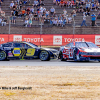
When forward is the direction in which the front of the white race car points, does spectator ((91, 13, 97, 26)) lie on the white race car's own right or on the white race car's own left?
on the white race car's own left

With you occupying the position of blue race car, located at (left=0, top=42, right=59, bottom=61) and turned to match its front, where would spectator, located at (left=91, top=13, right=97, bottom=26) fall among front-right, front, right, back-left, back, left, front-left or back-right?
front-left

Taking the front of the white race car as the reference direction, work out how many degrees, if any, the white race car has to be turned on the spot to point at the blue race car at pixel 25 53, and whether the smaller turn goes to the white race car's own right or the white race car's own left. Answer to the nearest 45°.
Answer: approximately 135° to the white race car's own right

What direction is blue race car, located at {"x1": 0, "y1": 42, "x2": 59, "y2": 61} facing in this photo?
to the viewer's right

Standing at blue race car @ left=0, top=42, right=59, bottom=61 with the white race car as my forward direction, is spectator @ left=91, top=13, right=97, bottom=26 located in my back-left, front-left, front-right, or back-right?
front-left

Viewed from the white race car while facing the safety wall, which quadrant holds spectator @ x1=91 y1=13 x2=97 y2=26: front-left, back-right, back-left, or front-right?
front-right

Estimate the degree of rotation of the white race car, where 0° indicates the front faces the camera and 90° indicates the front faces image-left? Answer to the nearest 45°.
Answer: approximately 315°
